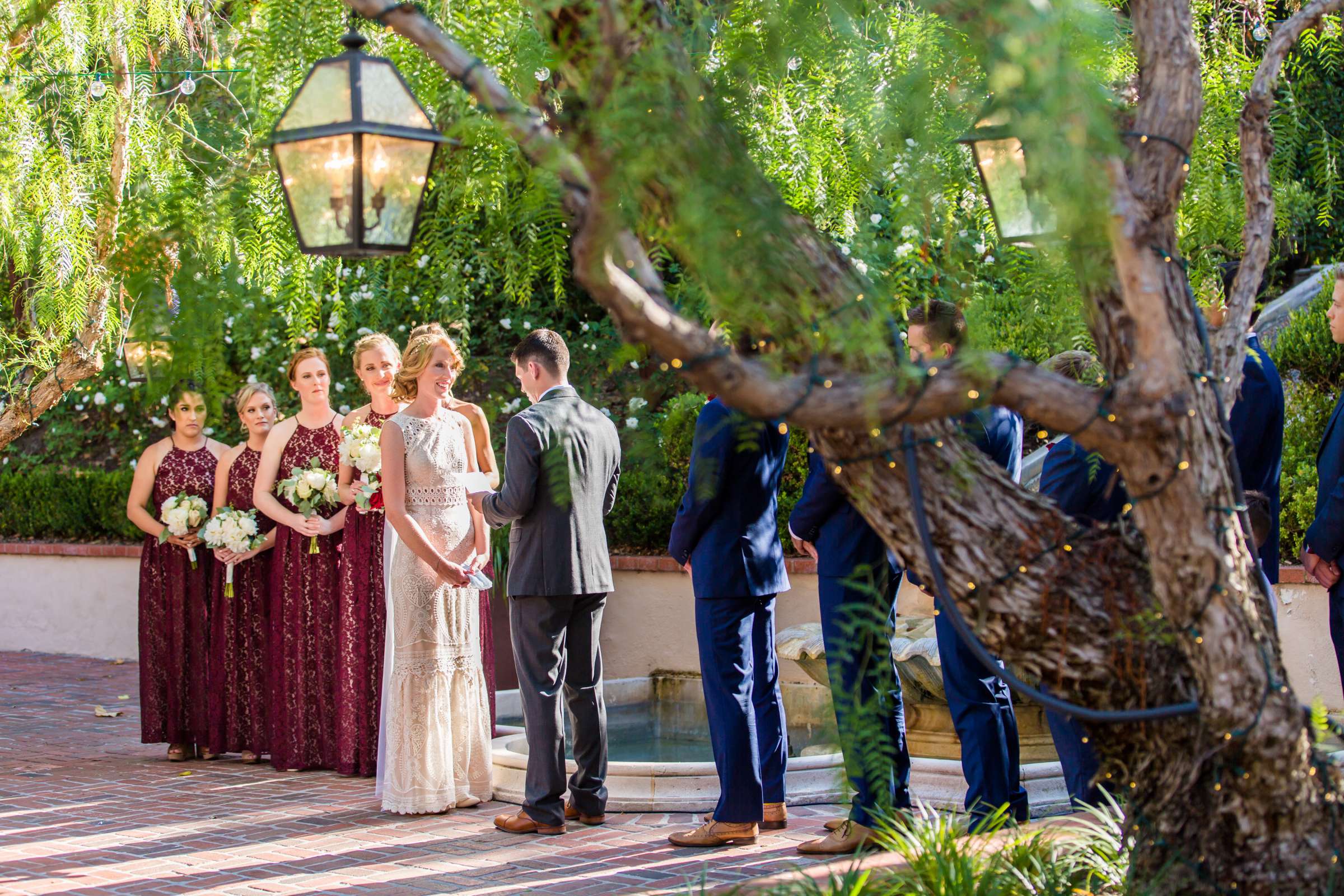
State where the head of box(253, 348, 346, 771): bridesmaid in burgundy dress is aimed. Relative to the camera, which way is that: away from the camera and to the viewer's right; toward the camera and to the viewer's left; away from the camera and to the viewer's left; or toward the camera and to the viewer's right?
toward the camera and to the viewer's right

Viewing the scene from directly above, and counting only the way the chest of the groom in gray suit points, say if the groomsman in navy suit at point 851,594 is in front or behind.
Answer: behind

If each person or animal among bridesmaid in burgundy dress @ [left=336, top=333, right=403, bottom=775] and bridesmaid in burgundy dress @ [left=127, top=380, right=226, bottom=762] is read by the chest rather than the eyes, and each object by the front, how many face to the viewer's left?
0

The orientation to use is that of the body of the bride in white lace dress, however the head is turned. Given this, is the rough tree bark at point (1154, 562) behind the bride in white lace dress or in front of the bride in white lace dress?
in front

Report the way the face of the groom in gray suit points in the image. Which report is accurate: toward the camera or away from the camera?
away from the camera

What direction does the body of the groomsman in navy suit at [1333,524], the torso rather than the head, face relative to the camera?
to the viewer's left

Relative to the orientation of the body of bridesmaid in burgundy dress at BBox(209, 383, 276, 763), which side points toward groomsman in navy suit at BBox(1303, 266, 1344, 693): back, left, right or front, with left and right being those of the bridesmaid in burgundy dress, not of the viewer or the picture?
front

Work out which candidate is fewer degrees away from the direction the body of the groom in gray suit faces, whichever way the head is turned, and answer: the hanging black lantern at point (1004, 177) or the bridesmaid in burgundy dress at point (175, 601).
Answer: the bridesmaid in burgundy dress

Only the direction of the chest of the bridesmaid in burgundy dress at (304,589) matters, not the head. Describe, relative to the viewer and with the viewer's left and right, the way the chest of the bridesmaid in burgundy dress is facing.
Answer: facing the viewer and to the right of the viewer

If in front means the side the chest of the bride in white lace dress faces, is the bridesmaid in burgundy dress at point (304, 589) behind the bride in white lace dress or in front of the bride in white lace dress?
behind

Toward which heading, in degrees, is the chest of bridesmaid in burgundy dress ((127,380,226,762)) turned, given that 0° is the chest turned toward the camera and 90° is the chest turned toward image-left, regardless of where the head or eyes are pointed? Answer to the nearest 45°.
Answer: approximately 315°

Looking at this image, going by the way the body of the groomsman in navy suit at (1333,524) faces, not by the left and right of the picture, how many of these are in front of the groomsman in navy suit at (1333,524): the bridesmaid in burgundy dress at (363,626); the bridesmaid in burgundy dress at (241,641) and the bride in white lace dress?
3

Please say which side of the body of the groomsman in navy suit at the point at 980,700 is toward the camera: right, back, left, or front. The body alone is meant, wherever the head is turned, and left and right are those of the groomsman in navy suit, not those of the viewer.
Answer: left
